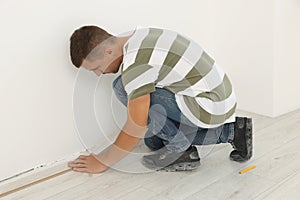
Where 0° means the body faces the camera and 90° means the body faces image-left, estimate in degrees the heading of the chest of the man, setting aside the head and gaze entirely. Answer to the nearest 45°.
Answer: approximately 90°
